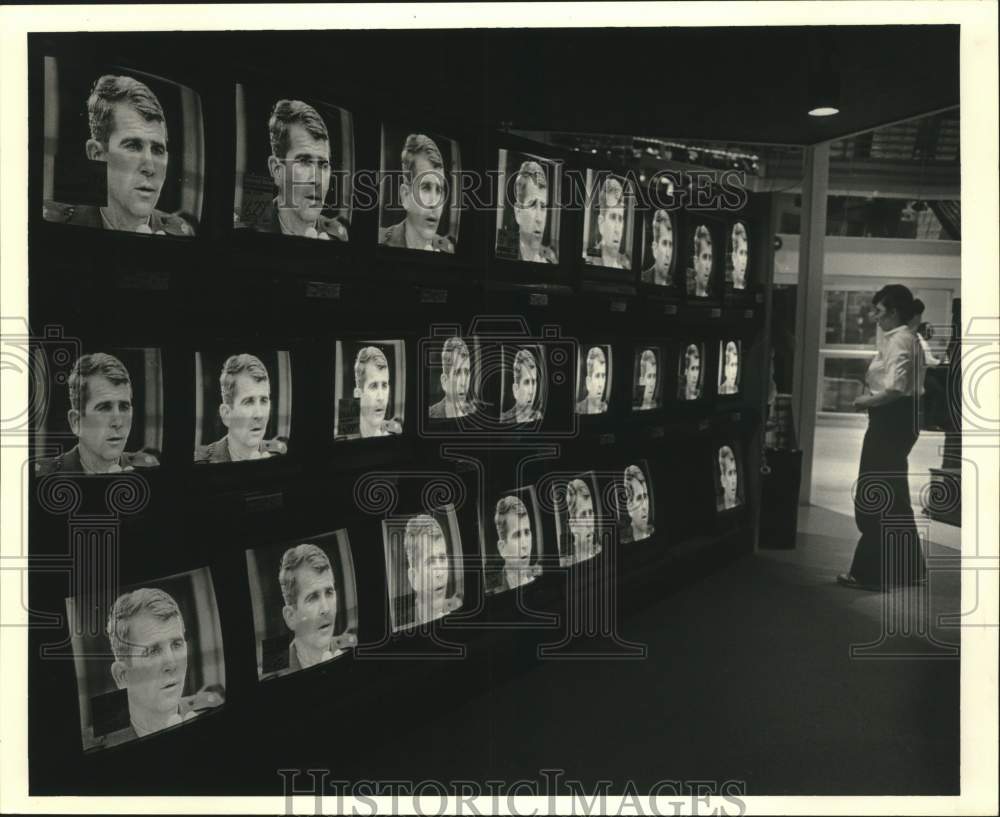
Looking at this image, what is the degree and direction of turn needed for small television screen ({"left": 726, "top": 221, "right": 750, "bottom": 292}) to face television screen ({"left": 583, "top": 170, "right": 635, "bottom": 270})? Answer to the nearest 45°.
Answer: approximately 90° to its right

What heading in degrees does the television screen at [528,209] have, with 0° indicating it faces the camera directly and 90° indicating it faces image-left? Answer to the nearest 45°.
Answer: approximately 315°

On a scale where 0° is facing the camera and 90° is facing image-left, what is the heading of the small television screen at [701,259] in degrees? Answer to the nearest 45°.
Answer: approximately 315°

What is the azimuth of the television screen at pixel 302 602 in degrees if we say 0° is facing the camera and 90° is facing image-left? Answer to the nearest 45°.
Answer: approximately 315°

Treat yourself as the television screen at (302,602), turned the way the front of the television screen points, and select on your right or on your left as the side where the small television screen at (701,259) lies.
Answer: on your left

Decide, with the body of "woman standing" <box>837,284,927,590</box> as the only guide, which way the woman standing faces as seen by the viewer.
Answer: to the viewer's left
